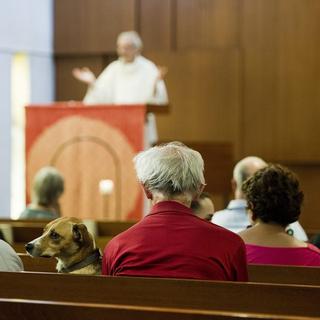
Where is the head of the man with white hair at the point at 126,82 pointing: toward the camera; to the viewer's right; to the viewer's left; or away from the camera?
toward the camera

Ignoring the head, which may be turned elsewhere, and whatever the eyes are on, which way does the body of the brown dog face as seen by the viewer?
to the viewer's left

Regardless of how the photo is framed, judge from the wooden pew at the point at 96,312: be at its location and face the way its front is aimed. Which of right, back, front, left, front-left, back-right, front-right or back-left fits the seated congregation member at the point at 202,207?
front

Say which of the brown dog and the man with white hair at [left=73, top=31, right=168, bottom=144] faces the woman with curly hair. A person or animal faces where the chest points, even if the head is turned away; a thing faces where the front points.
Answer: the man with white hair

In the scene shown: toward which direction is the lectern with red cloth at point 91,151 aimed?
toward the camera

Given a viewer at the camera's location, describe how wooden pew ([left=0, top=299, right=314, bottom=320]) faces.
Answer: facing away from the viewer

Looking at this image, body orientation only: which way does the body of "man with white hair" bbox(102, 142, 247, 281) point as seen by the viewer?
away from the camera

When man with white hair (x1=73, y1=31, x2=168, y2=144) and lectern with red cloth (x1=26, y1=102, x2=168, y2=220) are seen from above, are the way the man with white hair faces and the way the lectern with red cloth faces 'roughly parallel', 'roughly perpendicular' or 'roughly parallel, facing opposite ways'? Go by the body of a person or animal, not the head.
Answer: roughly parallel

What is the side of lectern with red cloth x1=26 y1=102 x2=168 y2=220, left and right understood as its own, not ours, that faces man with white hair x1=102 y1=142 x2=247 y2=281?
front

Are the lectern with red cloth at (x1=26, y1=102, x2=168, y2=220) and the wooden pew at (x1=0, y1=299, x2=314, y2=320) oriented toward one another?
yes

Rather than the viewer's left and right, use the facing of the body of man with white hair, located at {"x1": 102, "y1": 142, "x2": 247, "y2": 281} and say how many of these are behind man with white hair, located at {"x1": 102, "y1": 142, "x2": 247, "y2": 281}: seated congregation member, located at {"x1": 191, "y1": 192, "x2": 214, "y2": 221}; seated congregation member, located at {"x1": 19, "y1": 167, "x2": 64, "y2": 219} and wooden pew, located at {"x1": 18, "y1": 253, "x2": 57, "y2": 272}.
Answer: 0

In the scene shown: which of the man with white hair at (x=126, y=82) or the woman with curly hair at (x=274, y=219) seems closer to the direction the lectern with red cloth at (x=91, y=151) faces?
the woman with curly hair

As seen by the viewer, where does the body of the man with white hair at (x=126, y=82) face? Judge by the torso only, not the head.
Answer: toward the camera

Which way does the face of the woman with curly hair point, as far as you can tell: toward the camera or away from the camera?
away from the camera

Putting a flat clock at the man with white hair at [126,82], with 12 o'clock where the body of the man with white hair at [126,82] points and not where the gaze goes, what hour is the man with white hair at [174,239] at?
the man with white hair at [174,239] is roughly at 12 o'clock from the man with white hair at [126,82].

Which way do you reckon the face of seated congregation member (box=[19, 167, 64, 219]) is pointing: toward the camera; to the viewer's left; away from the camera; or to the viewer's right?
away from the camera

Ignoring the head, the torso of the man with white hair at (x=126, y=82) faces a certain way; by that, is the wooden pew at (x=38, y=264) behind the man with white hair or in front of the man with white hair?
in front

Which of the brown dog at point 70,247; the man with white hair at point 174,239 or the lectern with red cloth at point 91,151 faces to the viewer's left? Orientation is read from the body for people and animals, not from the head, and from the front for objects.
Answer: the brown dog

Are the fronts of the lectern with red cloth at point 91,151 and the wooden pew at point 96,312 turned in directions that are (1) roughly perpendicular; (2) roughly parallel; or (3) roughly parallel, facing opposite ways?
roughly parallel, facing opposite ways

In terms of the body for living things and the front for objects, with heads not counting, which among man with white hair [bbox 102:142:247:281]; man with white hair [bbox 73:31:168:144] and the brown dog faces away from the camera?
man with white hair [bbox 102:142:247:281]
